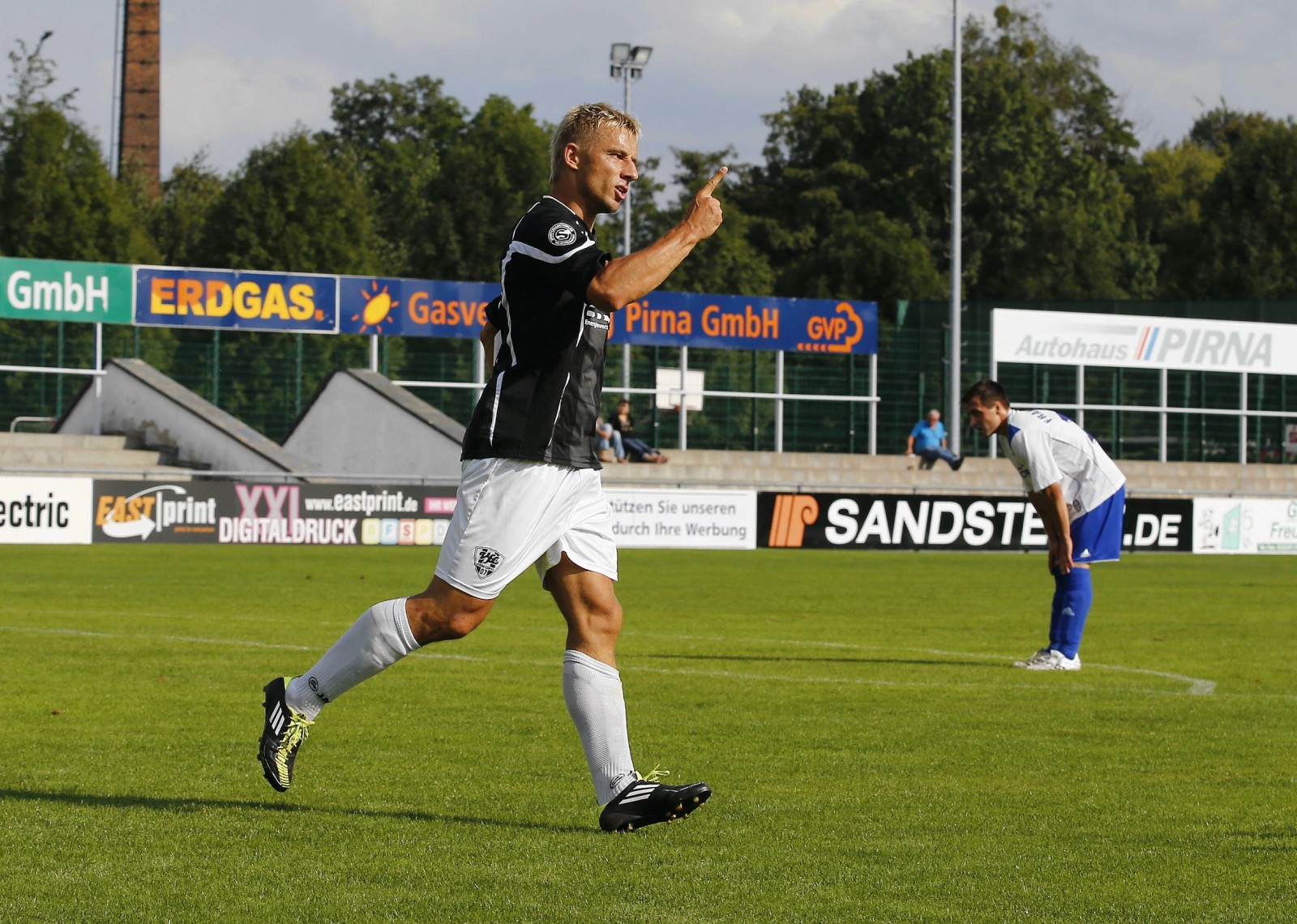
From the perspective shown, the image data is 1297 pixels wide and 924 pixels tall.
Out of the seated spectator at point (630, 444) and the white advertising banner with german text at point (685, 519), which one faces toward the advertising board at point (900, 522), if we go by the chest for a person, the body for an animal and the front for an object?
the seated spectator

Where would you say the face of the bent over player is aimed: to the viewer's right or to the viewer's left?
to the viewer's left

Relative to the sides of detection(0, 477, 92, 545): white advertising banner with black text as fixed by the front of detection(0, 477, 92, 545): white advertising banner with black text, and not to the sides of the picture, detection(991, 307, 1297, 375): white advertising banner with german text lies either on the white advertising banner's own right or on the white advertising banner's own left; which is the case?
on the white advertising banner's own left

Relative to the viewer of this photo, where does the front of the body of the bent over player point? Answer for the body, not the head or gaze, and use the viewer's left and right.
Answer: facing to the left of the viewer

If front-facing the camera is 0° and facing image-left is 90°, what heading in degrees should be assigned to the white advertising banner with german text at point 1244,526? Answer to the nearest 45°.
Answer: approximately 0°

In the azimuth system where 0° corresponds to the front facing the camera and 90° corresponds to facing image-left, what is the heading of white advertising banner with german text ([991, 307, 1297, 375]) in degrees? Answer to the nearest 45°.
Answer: approximately 0°

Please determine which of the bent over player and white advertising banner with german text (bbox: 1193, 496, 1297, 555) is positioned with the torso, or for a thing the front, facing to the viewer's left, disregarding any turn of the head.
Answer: the bent over player

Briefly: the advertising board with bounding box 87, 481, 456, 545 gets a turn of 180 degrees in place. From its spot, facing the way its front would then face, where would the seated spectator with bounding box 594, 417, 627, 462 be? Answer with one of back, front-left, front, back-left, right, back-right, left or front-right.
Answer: front-right
